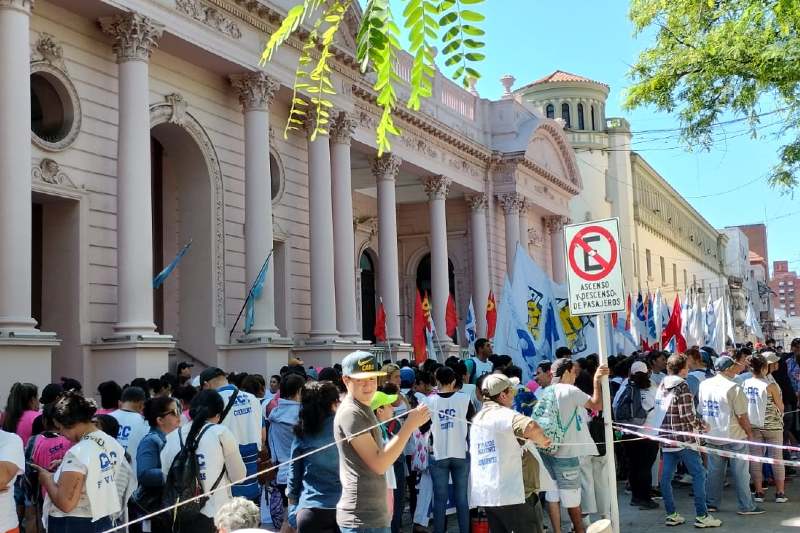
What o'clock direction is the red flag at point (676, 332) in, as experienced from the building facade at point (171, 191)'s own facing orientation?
The red flag is roughly at 10 o'clock from the building facade.

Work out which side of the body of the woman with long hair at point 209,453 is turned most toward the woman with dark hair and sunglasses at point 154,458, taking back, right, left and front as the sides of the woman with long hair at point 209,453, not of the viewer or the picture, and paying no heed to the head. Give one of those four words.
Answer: left

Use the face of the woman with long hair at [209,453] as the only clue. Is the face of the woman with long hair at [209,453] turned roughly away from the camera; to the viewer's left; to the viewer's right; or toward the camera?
away from the camera

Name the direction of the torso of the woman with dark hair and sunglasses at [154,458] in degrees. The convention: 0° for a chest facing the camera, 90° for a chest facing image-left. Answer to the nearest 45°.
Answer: approximately 270°

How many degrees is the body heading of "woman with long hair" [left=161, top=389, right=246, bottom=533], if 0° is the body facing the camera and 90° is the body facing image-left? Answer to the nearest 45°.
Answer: approximately 225°

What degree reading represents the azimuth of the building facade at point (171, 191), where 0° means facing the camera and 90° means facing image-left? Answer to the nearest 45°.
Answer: approximately 315°
